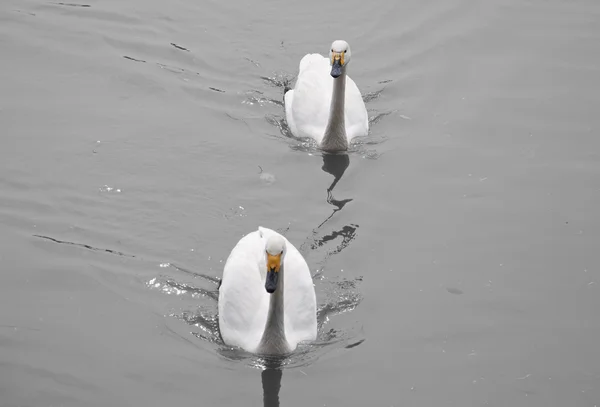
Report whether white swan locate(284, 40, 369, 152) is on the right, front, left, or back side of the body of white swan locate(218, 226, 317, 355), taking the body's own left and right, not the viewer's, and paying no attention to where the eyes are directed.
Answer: back

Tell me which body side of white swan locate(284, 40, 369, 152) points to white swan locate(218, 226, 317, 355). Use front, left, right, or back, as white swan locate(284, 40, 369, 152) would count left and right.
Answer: front

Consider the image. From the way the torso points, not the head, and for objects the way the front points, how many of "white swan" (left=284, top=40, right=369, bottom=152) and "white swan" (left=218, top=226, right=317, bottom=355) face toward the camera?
2

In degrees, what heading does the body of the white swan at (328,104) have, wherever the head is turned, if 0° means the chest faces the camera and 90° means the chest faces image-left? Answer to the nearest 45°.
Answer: approximately 0°

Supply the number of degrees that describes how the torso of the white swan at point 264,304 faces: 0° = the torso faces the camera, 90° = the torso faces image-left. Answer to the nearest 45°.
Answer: approximately 0°
